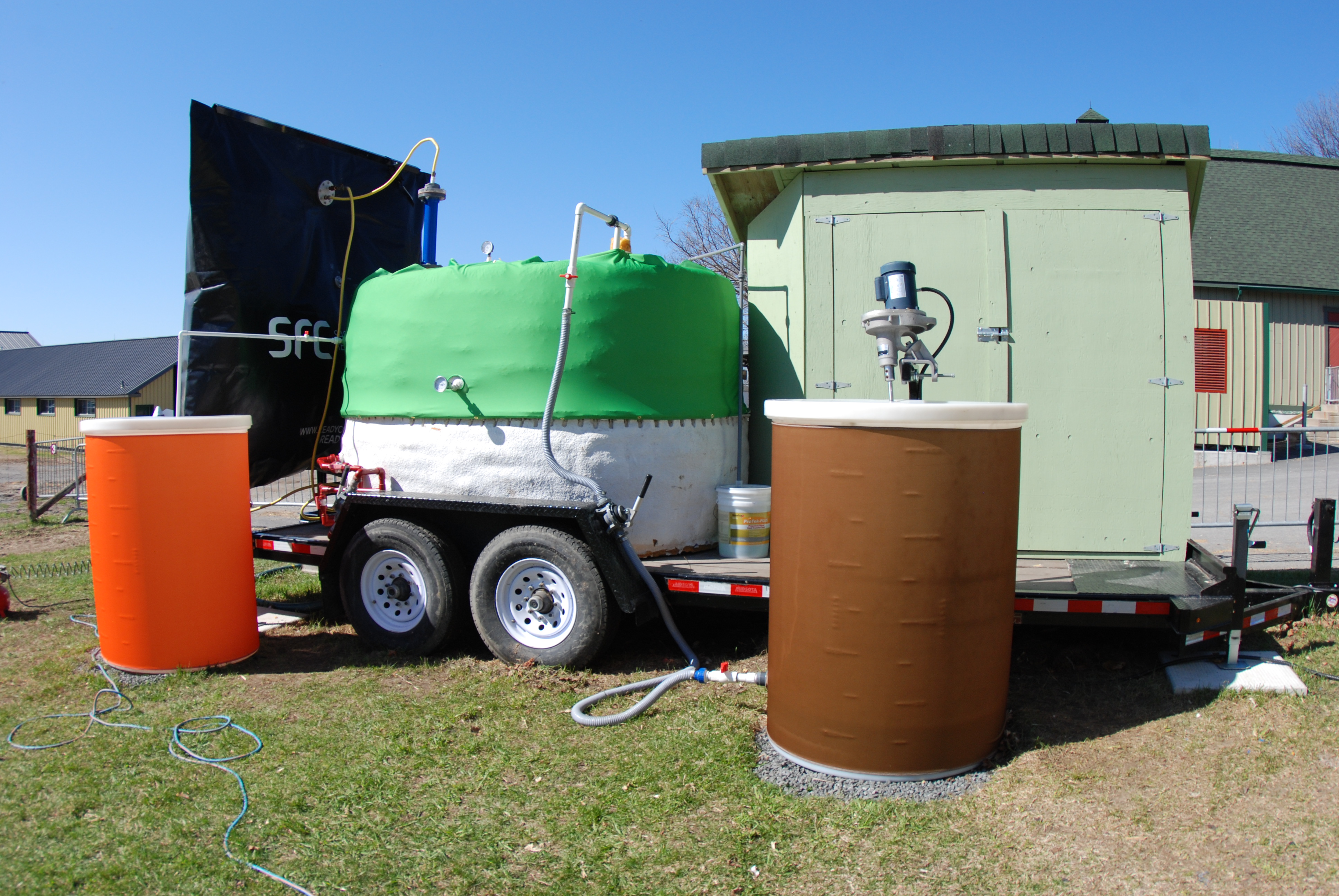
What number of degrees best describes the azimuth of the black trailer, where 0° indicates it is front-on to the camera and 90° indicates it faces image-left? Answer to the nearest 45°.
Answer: approximately 270°

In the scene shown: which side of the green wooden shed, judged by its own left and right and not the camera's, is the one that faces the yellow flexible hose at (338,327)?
right

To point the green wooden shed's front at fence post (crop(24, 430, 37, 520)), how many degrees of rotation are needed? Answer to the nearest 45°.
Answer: approximately 90° to its right

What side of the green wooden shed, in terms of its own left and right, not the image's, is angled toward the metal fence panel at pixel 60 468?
right

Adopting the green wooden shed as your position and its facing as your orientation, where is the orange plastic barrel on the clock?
The orange plastic barrel is roughly at 2 o'clock from the green wooden shed.

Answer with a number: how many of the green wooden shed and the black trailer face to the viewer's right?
1

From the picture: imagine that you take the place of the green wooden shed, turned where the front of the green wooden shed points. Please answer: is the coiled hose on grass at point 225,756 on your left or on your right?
on your right

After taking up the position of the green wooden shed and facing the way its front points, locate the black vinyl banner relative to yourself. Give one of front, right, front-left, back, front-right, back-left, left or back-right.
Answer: right

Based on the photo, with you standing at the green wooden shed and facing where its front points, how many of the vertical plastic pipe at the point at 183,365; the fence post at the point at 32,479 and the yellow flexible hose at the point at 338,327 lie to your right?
3
